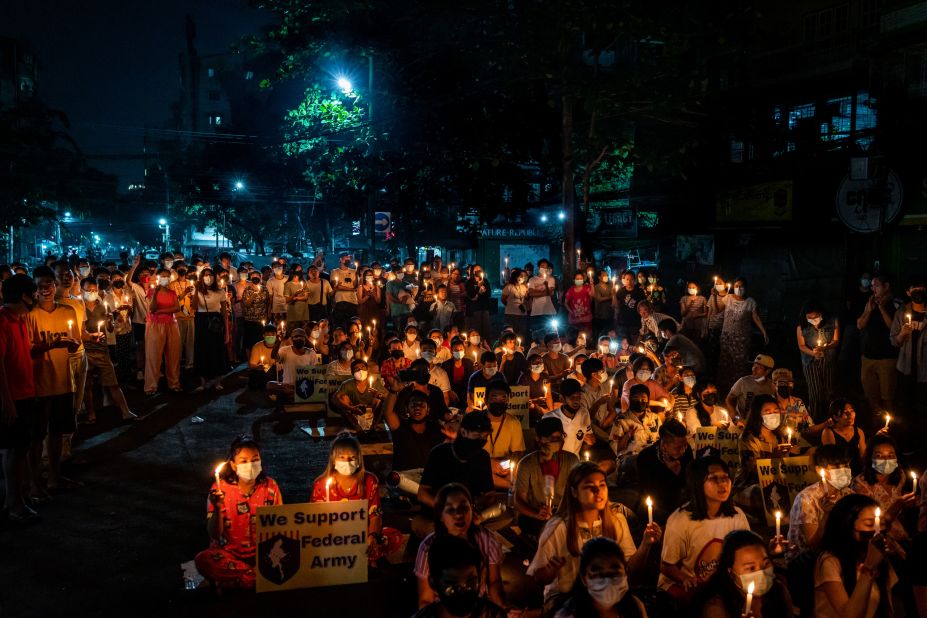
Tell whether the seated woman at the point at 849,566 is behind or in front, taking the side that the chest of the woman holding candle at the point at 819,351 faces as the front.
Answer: in front

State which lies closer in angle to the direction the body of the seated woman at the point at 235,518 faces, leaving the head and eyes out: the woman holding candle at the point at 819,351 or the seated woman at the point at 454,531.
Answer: the seated woman

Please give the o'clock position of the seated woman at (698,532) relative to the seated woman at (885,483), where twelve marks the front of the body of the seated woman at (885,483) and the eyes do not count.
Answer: the seated woman at (698,532) is roughly at 1 o'clock from the seated woman at (885,483).

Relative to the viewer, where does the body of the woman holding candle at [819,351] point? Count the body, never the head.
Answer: toward the camera

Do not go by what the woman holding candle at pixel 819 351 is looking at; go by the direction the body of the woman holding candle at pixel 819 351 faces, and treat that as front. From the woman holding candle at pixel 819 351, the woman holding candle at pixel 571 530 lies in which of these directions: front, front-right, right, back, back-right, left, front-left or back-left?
front

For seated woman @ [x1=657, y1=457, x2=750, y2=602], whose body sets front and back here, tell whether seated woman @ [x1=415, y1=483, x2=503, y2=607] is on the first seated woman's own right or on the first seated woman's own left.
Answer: on the first seated woman's own right

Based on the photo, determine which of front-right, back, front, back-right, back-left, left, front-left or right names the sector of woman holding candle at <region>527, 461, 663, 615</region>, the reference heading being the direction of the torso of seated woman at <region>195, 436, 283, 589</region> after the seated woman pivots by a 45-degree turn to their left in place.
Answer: front

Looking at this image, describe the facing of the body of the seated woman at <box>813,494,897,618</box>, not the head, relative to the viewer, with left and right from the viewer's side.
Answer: facing the viewer and to the right of the viewer

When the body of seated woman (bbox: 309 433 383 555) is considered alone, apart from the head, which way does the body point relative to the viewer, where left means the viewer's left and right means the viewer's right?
facing the viewer

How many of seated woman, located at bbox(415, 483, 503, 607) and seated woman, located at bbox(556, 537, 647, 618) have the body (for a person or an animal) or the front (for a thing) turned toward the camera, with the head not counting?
2

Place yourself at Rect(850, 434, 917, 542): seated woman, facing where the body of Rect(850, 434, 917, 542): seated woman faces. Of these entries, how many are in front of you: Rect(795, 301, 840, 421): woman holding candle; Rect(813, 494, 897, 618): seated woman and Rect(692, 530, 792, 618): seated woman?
2

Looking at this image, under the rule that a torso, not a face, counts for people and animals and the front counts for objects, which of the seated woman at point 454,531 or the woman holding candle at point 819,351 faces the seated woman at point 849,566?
the woman holding candle

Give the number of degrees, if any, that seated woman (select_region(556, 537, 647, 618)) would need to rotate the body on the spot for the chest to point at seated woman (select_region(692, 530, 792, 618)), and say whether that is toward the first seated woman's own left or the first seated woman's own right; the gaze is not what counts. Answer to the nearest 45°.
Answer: approximately 135° to the first seated woman's own left

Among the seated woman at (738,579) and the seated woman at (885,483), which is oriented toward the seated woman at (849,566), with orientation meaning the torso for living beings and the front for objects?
the seated woman at (885,483)
